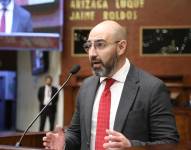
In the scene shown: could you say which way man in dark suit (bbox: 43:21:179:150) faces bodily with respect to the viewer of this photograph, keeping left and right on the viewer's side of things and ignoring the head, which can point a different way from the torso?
facing the viewer and to the left of the viewer

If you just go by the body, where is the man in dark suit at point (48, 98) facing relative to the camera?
toward the camera

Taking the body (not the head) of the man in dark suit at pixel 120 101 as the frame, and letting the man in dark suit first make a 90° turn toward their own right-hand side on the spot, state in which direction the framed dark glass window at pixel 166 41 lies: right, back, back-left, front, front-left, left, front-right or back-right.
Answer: front-right

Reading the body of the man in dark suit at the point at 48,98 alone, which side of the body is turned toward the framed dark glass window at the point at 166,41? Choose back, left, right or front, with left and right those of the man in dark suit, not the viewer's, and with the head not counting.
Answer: left

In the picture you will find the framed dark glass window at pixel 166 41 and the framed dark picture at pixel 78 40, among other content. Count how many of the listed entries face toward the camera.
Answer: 2

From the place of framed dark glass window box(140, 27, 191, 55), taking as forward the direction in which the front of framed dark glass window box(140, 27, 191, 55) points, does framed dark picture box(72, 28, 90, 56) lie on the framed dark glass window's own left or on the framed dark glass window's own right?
on the framed dark glass window's own right

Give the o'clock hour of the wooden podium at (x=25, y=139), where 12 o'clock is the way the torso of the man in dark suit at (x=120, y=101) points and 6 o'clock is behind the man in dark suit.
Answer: The wooden podium is roughly at 2 o'clock from the man in dark suit.

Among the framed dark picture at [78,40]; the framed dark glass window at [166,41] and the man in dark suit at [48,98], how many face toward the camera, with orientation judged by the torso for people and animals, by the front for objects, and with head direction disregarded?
3

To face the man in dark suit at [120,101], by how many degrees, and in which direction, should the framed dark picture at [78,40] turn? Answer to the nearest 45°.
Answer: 0° — it already faces them

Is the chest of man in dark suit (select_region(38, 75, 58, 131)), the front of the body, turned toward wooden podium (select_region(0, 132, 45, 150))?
yes

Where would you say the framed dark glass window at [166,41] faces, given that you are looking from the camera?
facing the viewer

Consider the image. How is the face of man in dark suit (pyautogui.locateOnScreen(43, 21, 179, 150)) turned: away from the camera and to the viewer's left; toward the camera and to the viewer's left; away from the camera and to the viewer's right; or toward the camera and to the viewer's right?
toward the camera and to the viewer's left

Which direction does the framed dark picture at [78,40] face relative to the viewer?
toward the camera

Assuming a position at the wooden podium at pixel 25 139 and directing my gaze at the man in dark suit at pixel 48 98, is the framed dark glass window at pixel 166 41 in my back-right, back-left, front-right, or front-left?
front-right

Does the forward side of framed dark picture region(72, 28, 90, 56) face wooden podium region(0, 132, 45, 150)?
yes
